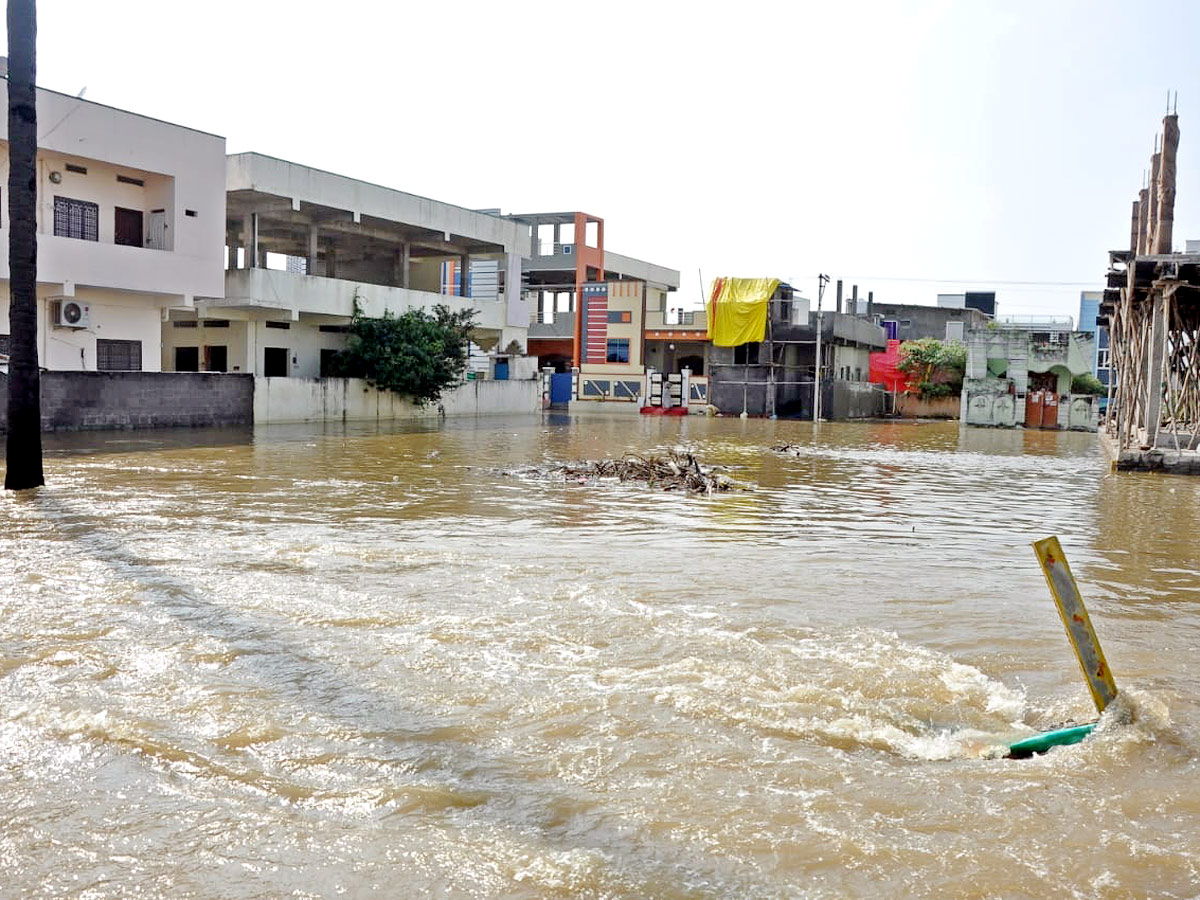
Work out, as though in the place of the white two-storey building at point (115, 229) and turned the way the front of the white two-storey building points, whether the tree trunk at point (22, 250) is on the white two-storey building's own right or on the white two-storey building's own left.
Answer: on the white two-storey building's own right

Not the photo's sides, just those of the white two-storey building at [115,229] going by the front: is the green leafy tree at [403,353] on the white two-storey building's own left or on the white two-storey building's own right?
on the white two-storey building's own left

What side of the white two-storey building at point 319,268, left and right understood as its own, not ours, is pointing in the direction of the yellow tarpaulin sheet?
left

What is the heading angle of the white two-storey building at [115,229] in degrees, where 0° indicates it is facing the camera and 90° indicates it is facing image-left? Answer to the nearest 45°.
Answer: approximately 315°

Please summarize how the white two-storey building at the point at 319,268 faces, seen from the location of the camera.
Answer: facing the viewer and to the right of the viewer

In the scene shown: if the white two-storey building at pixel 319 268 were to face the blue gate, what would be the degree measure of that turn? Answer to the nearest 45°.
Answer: approximately 90° to its left

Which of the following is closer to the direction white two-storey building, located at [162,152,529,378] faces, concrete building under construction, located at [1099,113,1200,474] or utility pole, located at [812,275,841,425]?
the concrete building under construction

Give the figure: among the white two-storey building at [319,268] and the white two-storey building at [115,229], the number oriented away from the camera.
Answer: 0

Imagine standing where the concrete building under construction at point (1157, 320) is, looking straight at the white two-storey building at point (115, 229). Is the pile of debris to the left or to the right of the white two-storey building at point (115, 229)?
left

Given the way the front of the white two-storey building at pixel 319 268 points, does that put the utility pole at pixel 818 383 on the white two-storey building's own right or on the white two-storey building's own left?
on the white two-storey building's own left
